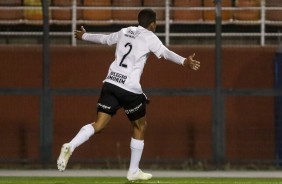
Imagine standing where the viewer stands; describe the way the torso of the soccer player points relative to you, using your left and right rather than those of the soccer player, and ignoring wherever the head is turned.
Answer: facing away from the viewer and to the right of the viewer

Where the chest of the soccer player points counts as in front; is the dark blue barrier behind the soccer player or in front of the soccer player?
in front
